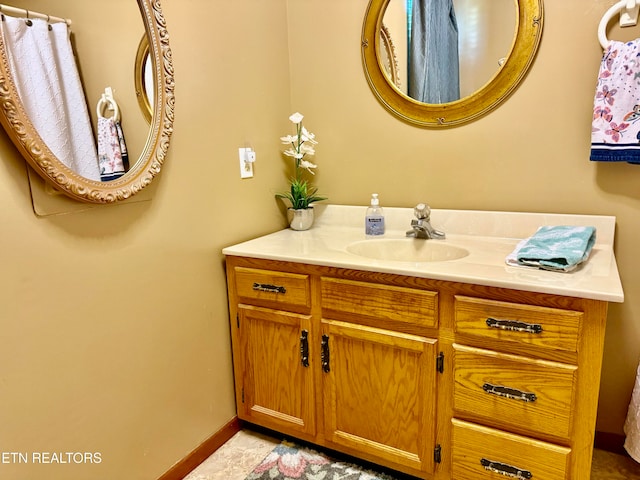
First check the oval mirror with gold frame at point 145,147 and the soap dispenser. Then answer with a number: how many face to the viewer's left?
0

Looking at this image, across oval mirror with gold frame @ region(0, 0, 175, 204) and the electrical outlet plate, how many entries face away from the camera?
0

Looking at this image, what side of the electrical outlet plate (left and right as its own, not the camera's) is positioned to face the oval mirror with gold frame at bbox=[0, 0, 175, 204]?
right

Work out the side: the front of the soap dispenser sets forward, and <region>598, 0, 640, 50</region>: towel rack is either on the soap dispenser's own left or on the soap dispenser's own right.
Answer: on the soap dispenser's own left

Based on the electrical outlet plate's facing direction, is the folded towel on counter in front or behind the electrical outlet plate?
in front

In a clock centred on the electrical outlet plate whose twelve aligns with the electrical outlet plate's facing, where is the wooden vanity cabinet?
The wooden vanity cabinet is roughly at 12 o'clock from the electrical outlet plate.

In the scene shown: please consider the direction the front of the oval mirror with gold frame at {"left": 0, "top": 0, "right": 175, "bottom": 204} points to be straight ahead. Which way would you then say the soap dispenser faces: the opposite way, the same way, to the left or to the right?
to the right

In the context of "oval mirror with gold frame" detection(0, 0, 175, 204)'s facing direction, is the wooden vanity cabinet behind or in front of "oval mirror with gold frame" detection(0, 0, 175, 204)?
in front

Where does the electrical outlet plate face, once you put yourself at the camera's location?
facing the viewer and to the right of the viewer
